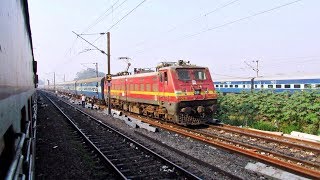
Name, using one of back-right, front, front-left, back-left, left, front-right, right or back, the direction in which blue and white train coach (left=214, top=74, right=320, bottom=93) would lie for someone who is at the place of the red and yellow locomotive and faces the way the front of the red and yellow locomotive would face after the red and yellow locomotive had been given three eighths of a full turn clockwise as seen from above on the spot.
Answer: back-right

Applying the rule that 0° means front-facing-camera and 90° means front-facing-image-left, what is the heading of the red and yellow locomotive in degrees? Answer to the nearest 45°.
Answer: approximately 315°

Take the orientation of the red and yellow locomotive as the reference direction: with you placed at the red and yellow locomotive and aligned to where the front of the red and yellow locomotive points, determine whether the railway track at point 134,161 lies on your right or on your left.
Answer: on your right

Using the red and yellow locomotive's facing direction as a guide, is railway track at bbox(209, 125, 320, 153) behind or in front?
in front
